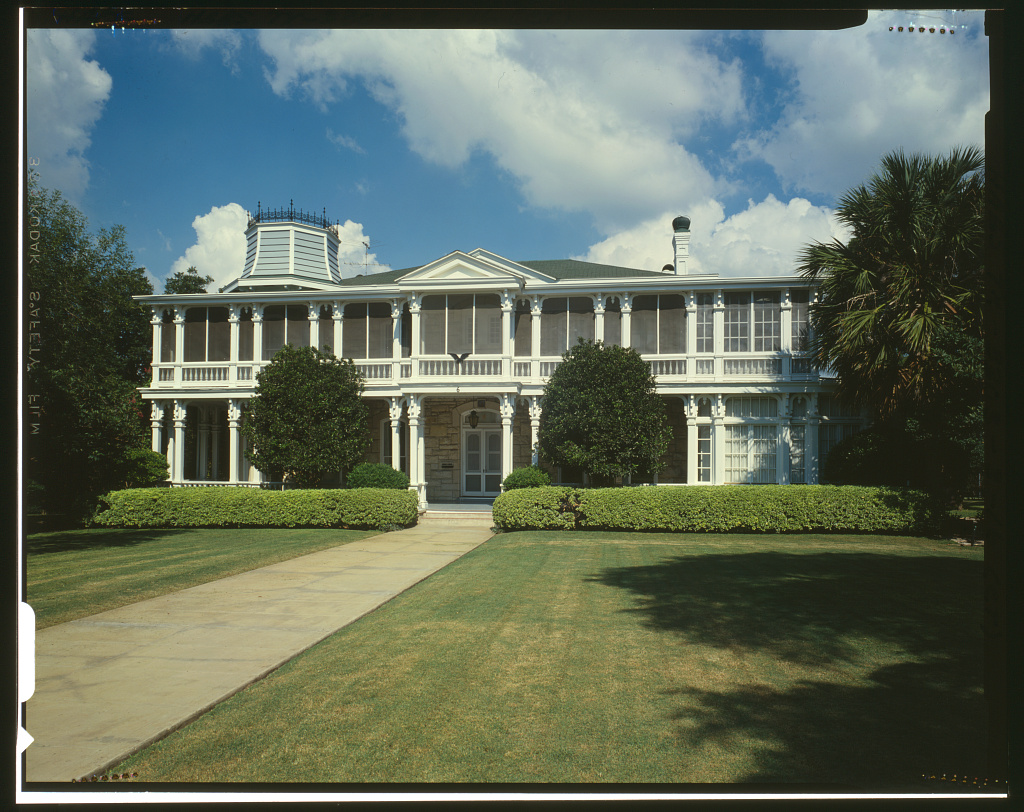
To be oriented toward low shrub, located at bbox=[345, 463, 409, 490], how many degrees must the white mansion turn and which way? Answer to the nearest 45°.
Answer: approximately 45° to its right

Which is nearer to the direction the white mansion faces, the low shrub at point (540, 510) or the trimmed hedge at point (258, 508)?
the low shrub

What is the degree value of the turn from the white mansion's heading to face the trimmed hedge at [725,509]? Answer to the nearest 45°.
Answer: approximately 45° to its left

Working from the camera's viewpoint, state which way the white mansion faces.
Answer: facing the viewer

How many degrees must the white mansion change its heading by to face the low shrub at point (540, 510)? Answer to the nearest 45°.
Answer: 0° — it already faces it
